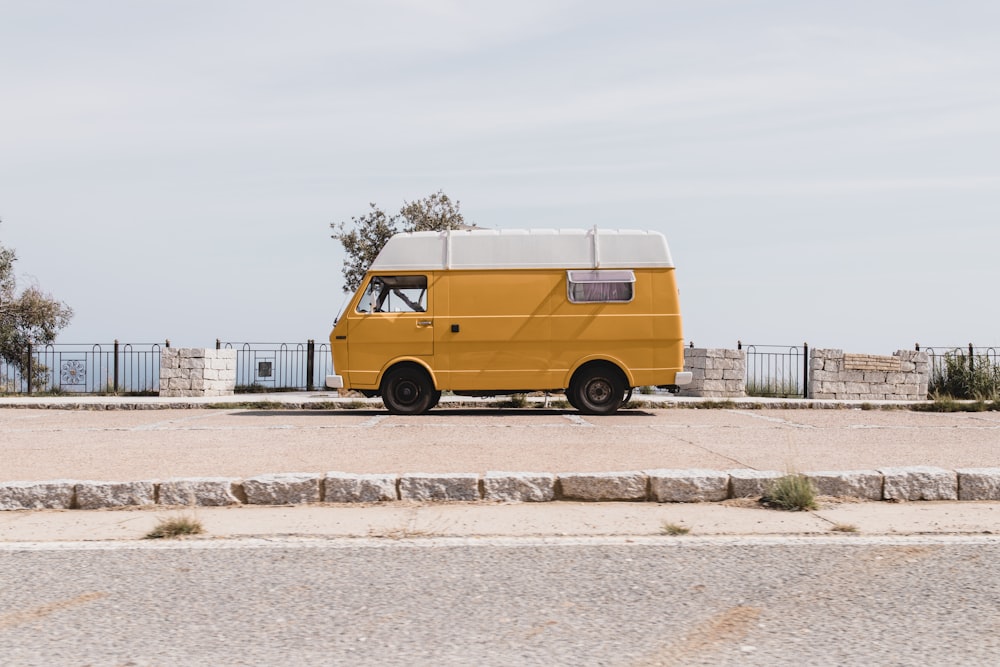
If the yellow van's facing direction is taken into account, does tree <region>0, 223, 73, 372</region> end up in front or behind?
in front

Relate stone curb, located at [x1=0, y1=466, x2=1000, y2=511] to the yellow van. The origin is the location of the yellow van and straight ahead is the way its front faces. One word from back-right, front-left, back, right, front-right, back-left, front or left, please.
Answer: left

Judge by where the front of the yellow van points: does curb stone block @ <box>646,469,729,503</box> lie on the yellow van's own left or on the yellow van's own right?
on the yellow van's own left

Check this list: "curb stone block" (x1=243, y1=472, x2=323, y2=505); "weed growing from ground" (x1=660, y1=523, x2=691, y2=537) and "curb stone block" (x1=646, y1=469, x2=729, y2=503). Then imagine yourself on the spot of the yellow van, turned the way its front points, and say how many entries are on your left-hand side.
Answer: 3

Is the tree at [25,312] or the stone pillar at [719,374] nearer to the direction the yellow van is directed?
the tree

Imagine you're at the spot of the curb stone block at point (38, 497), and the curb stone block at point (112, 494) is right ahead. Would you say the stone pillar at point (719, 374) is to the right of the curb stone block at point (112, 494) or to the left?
left

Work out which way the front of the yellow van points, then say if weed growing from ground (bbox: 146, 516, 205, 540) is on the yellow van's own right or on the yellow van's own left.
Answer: on the yellow van's own left

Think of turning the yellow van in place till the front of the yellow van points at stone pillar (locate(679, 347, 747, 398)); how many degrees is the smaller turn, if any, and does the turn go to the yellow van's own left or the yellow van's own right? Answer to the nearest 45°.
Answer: approximately 135° to the yellow van's own right

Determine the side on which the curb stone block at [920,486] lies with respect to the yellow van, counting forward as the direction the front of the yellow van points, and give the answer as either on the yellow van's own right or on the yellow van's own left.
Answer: on the yellow van's own left

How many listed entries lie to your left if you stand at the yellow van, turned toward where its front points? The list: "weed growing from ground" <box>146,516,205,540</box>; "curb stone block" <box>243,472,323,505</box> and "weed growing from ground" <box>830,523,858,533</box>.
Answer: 3

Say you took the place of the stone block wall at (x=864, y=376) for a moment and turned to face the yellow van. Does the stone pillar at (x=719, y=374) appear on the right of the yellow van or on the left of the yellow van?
right

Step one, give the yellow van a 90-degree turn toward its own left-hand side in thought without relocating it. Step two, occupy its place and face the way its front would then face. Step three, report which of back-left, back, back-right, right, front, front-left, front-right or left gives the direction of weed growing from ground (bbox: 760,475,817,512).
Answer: front

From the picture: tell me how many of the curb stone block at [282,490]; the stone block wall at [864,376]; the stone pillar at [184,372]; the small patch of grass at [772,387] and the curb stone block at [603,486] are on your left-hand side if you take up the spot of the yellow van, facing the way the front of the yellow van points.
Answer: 2

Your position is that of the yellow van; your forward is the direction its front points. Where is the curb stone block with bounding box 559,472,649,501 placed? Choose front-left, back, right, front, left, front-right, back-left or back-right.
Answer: left

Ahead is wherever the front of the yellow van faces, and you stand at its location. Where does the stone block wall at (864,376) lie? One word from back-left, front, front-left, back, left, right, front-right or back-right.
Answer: back-right

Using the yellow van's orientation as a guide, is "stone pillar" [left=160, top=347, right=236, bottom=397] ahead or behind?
ahead

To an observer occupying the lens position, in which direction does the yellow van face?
facing to the left of the viewer
